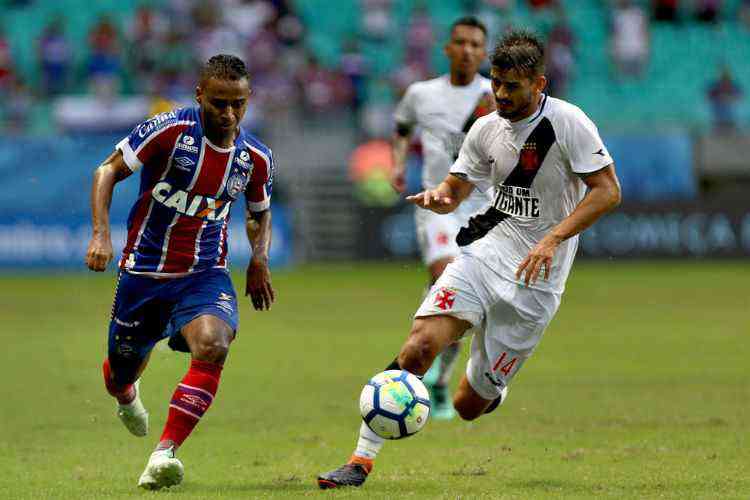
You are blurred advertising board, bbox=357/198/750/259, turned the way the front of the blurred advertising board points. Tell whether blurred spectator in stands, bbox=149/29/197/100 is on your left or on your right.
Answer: on your right

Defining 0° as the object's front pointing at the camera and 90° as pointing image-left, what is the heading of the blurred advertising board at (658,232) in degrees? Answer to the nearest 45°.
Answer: approximately 0°

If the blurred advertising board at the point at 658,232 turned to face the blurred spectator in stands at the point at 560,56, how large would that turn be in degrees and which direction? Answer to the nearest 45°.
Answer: approximately 135° to its right

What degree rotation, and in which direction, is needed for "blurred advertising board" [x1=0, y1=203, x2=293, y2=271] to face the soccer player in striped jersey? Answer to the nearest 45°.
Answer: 0° — it already faces them

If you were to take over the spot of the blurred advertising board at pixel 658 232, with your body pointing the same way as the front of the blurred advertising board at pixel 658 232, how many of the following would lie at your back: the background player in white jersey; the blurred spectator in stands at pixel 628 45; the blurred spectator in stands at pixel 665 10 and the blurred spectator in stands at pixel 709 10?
3

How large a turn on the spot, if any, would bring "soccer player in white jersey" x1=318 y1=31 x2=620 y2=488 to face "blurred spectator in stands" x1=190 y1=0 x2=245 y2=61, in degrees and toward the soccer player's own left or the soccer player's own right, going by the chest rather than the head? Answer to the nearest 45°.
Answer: approximately 135° to the soccer player's own right

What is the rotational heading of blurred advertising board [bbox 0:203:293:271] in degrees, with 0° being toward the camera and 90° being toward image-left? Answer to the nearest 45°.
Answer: approximately 0°

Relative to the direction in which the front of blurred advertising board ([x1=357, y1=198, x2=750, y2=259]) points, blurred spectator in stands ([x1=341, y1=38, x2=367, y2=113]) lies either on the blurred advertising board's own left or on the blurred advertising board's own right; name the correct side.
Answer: on the blurred advertising board's own right

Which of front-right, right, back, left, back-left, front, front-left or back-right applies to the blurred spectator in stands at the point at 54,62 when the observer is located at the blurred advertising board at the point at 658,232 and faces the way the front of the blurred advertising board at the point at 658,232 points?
right

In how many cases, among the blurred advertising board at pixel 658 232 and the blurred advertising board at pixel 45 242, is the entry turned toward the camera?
2

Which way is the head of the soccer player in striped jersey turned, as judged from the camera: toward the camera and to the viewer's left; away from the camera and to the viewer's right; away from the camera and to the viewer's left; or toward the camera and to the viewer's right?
toward the camera and to the viewer's right

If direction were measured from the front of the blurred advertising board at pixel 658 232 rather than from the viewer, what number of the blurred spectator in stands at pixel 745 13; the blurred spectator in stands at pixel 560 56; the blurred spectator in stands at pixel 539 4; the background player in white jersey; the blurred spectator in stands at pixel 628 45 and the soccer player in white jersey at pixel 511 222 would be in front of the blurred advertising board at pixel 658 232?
2
